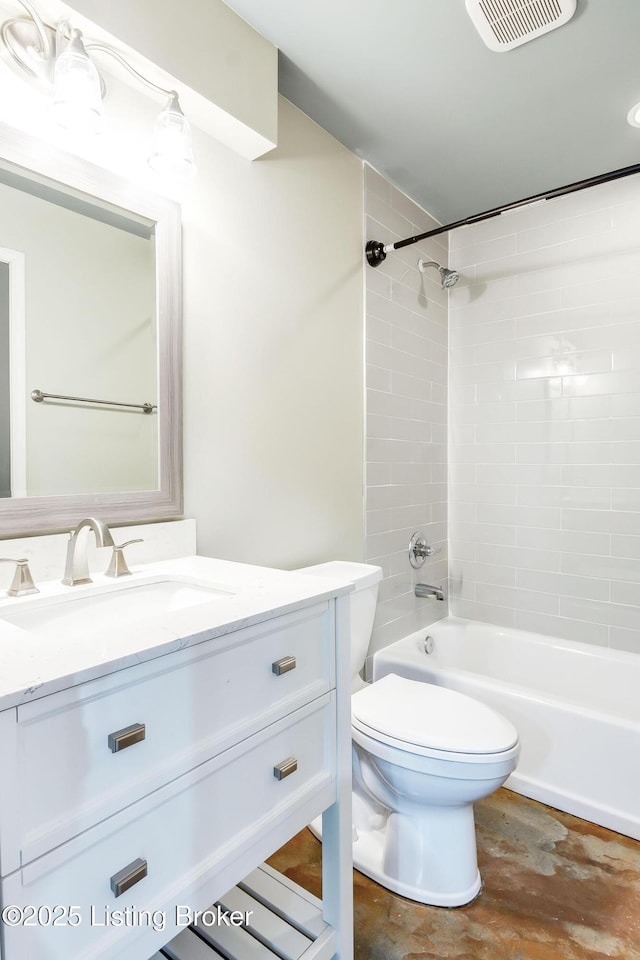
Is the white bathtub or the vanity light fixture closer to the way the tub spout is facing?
the white bathtub

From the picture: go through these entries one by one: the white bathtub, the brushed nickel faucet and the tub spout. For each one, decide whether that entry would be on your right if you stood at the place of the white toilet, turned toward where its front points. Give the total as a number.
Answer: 1

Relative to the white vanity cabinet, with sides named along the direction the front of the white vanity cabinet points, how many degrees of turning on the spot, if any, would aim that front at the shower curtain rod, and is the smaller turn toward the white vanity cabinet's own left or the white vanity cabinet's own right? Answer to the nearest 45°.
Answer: approximately 90° to the white vanity cabinet's own left

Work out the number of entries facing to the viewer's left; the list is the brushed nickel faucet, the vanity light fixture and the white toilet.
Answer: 0

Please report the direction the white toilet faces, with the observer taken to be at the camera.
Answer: facing the viewer and to the right of the viewer

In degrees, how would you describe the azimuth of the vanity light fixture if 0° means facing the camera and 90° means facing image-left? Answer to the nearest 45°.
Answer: approximately 315°

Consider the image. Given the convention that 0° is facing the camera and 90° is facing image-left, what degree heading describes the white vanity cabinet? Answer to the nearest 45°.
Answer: approximately 315°

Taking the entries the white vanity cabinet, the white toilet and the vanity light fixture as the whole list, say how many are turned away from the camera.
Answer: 0

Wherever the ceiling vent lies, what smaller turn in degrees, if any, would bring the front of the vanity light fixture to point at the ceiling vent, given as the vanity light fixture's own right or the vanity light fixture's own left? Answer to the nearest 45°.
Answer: approximately 45° to the vanity light fixture's own left

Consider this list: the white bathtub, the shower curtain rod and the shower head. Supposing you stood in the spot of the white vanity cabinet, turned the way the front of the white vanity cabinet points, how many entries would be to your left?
3

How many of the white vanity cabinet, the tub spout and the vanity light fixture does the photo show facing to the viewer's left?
0
